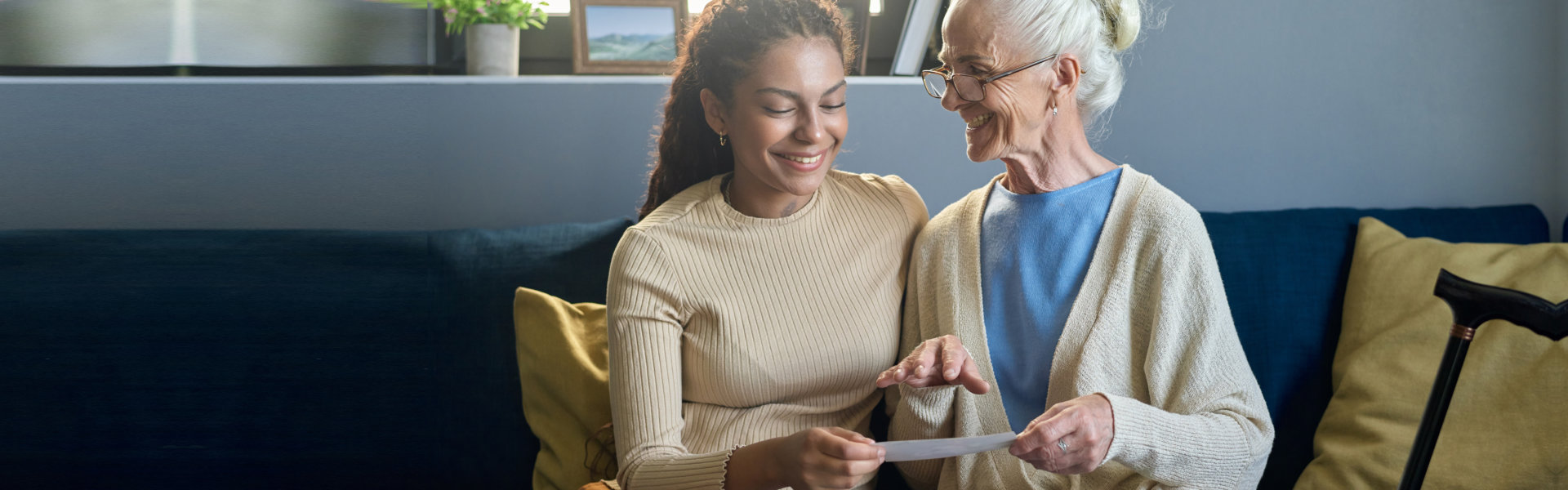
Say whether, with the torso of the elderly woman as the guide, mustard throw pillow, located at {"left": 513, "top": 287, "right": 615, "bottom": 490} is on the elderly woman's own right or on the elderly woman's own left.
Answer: on the elderly woman's own right

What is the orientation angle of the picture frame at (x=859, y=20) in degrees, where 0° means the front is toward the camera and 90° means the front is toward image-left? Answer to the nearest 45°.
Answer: approximately 0°

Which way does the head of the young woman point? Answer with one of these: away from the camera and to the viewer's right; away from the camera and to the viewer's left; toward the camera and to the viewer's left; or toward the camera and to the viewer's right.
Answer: toward the camera and to the viewer's right

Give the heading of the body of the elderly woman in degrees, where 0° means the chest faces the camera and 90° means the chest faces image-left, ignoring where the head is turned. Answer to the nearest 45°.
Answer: approximately 45°

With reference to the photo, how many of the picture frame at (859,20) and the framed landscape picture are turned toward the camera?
2

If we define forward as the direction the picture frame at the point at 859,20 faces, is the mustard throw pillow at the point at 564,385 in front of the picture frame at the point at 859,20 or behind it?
in front

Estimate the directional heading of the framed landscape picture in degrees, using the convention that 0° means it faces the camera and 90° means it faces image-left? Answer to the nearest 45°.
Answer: approximately 0°
